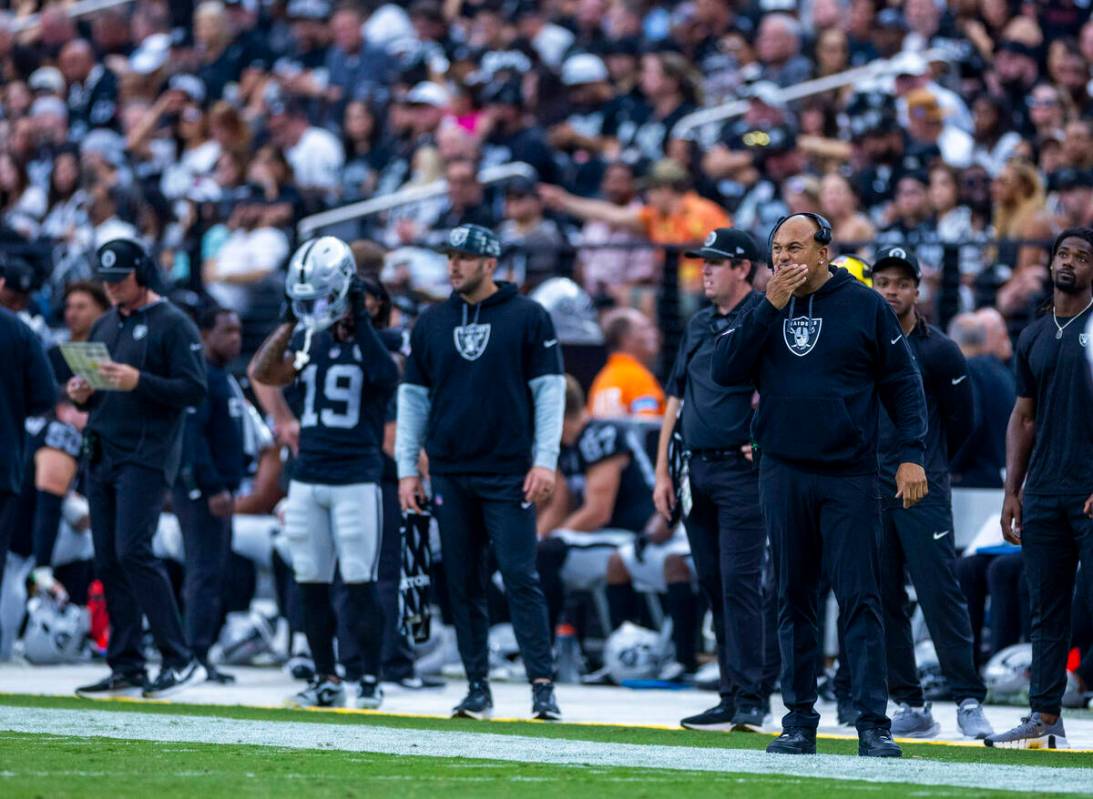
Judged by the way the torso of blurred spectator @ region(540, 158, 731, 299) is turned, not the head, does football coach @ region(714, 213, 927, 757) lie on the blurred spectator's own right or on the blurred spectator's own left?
on the blurred spectator's own left

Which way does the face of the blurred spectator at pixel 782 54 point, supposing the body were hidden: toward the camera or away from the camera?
toward the camera

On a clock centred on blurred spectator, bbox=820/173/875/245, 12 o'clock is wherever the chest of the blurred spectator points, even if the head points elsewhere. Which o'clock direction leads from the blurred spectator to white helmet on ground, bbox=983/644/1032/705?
The white helmet on ground is roughly at 10 o'clock from the blurred spectator.

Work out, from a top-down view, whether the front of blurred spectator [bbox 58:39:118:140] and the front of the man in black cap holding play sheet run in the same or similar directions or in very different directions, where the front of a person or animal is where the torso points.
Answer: same or similar directions

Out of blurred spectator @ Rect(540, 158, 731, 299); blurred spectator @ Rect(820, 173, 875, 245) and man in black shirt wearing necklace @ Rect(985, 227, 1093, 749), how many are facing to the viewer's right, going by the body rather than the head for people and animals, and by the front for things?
0

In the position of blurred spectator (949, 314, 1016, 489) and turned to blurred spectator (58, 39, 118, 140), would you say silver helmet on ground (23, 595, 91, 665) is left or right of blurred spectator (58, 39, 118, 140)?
left

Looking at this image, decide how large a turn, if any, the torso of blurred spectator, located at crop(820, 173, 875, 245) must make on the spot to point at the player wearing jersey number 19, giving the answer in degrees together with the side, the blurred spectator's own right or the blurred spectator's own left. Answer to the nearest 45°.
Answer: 0° — they already face them

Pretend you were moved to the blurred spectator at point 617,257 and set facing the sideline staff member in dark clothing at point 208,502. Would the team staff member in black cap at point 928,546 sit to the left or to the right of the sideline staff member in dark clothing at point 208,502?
left

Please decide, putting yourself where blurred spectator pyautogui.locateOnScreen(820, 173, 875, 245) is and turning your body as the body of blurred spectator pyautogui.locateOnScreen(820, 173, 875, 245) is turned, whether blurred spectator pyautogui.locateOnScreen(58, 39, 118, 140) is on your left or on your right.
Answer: on your right

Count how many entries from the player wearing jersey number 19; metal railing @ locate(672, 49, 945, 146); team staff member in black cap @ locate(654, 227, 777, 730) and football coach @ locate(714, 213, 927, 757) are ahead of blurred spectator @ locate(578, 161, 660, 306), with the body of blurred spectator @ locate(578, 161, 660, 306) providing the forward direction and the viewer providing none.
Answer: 3

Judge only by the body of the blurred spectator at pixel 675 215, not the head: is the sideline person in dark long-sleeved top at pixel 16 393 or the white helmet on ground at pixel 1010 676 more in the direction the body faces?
the sideline person in dark long-sleeved top

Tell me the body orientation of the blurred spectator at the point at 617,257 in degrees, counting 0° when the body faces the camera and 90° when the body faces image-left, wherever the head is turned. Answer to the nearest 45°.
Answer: approximately 0°

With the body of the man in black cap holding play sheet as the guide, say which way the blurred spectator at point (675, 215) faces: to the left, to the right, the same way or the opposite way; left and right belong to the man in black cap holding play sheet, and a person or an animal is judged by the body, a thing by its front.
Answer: the same way

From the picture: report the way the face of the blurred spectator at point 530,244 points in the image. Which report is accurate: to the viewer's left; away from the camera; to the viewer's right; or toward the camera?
toward the camera
